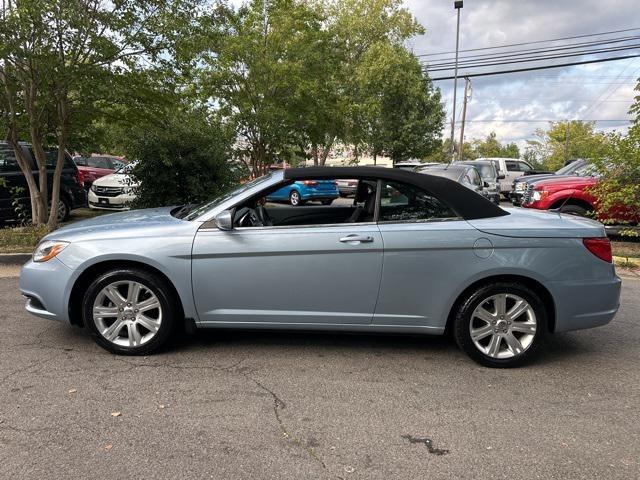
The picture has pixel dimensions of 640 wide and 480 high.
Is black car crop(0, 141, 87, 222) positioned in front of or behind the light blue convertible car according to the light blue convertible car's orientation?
in front

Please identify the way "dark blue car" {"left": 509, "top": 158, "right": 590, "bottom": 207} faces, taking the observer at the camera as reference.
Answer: facing the viewer and to the left of the viewer

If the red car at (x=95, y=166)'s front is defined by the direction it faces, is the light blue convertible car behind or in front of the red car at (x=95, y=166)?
in front

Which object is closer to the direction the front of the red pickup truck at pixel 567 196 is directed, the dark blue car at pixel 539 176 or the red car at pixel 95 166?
the red car

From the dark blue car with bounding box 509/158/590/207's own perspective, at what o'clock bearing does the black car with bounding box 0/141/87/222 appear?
the black car with bounding box 0/141/87/222 is roughly at 12 o'clock from the dark blue car with bounding box 509/158/590/207.

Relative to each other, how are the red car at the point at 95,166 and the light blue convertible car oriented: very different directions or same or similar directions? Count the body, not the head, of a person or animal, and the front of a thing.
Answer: very different directions

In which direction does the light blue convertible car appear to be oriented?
to the viewer's left

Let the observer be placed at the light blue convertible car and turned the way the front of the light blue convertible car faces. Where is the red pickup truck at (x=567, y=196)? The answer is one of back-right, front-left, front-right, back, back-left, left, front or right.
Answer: back-right

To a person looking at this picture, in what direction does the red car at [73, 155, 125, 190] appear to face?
facing the viewer and to the right of the viewer

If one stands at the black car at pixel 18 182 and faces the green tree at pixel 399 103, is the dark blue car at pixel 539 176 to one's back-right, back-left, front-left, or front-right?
front-right

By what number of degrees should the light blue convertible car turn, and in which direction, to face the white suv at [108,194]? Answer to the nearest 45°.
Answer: approximately 45° to its right

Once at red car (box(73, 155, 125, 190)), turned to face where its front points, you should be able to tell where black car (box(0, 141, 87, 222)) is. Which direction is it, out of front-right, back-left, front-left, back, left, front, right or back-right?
front-right

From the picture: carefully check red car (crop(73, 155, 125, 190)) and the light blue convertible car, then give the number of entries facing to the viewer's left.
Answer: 1
